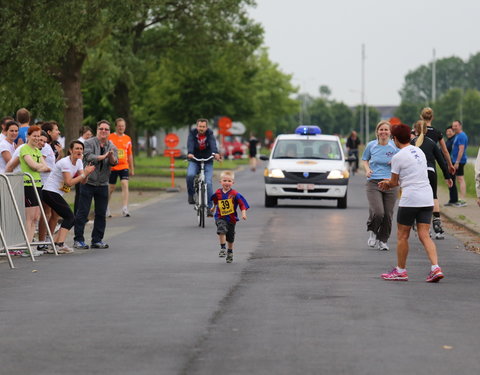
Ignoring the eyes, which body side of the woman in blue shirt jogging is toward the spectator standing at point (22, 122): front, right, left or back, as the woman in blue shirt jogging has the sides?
right

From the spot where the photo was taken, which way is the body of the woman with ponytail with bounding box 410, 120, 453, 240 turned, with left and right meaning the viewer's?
facing away from the viewer

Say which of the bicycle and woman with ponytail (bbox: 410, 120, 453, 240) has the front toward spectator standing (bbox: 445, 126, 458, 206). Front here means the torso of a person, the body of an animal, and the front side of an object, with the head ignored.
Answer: the woman with ponytail

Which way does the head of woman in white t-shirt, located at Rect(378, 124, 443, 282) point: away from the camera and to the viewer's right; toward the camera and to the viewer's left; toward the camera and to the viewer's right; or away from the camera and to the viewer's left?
away from the camera and to the viewer's left

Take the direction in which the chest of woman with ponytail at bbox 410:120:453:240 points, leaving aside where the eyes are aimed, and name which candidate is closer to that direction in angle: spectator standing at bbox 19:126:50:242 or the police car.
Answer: the police car
